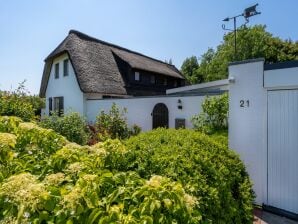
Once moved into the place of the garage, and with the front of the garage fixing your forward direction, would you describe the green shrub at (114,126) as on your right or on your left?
on your right

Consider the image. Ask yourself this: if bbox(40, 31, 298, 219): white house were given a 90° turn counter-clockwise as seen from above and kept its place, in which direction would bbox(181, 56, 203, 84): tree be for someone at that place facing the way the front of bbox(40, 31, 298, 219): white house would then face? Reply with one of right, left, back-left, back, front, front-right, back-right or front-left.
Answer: front-left

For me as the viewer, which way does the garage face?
facing the viewer and to the left of the viewer

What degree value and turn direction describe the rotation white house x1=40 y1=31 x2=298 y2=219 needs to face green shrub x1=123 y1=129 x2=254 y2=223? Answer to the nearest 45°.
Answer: approximately 45° to its right

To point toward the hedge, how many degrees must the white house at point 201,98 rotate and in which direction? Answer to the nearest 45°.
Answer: approximately 45° to its right

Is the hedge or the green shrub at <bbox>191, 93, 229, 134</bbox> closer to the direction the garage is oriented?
the hedge

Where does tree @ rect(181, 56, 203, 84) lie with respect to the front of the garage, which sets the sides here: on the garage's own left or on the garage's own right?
on the garage's own right

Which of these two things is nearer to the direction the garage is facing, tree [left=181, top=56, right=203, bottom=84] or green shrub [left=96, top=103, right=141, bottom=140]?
the green shrub

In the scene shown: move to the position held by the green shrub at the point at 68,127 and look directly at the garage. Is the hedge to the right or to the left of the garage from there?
right
